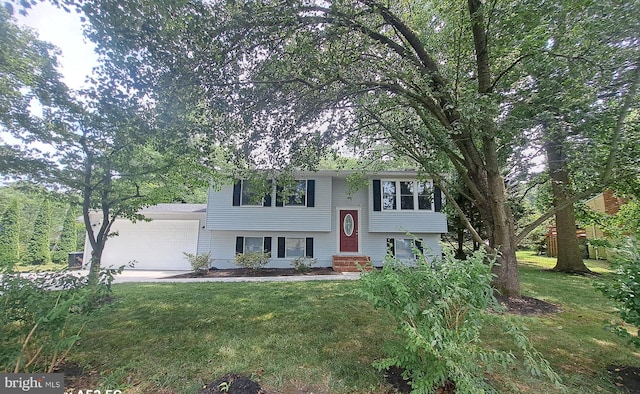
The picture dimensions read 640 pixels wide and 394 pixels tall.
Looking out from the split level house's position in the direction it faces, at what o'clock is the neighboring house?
The neighboring house is roughly at 9 o'clock from the split level house.

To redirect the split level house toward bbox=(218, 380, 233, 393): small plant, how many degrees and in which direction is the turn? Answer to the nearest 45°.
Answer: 0° — it already faces it

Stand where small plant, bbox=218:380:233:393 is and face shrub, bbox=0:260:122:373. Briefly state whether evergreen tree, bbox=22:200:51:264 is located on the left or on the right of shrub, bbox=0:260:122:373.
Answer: right

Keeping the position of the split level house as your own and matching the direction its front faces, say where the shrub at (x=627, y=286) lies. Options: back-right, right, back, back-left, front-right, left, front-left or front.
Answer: front

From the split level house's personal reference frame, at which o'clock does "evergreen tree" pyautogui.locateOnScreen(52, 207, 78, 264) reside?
The evergreen tree is roughly at 4 o'clock from the split level house.

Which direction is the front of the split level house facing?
toward the camera

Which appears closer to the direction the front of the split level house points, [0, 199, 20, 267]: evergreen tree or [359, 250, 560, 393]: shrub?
the shrub

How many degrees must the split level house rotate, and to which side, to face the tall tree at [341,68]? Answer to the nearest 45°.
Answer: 0° — it already faces it

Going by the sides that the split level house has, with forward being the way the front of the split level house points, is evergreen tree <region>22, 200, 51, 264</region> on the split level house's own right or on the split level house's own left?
on the split level house's own right

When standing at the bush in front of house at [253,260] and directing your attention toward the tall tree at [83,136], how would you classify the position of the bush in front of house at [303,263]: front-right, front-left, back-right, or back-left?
back-left

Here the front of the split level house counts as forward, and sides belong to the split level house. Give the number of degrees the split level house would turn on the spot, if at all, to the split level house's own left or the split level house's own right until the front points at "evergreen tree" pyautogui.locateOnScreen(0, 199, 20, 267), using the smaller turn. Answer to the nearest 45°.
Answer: approximately 90° to the split level house's own right
